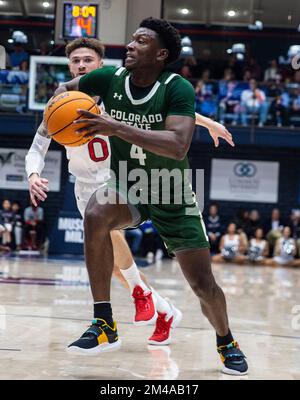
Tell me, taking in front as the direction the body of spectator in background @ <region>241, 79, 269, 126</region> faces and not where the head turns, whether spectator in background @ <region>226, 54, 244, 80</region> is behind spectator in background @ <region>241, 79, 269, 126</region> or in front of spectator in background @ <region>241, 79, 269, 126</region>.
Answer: behind

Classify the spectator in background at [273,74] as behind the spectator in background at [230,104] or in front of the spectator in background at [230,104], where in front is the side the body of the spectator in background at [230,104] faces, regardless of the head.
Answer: behind

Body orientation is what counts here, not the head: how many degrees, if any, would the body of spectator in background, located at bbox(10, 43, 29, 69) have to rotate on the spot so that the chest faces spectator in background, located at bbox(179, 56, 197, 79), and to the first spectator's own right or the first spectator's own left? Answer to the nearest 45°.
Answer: approximately 90° to the first spectator's own left

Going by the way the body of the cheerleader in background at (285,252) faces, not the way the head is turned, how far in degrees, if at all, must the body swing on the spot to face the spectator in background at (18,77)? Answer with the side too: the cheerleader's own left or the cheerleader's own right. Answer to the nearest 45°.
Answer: approximately 90° to the cheerleader's own right
